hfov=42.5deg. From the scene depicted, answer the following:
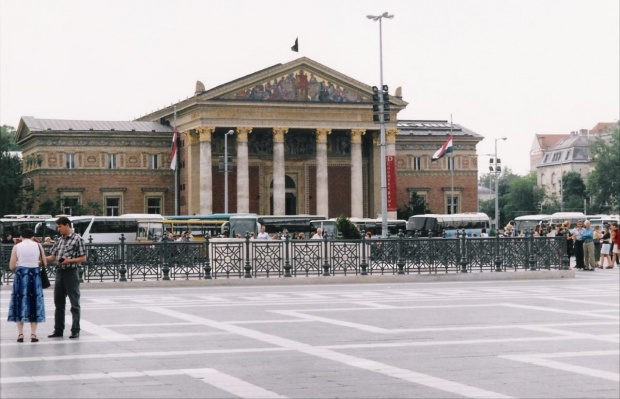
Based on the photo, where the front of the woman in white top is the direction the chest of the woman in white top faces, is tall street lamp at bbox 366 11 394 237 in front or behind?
in front

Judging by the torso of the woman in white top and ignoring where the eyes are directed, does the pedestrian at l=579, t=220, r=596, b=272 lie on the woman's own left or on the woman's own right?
on the woman's own right

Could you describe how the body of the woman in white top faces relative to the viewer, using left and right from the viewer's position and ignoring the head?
facing away from the viewer
